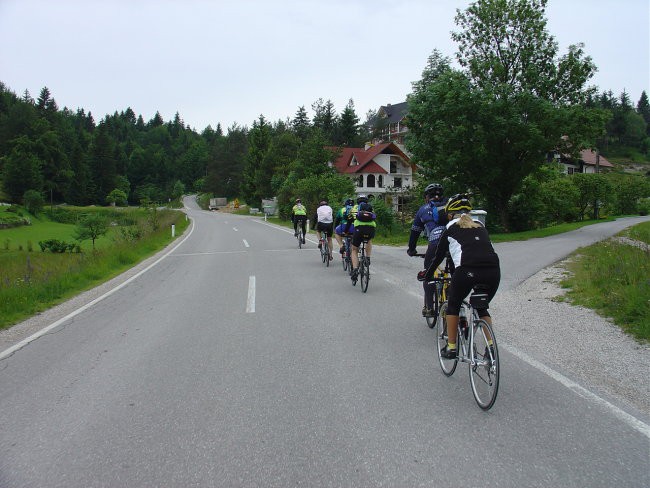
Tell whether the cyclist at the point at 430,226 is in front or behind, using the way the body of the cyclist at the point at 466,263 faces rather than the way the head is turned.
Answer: in front

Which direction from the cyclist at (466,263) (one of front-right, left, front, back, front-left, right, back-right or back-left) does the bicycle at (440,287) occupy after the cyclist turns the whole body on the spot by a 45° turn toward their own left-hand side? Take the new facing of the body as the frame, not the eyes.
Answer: right

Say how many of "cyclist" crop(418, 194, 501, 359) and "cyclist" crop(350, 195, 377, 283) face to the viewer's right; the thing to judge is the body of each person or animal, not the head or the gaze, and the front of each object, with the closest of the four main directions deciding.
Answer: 0

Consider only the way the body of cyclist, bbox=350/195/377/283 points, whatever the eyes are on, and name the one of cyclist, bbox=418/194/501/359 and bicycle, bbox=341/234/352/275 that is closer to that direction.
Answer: the bicycle

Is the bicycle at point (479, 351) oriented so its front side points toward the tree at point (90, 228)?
yes

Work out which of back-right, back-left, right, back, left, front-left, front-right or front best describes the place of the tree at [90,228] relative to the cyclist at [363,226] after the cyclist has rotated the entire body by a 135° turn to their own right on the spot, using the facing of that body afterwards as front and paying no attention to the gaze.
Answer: back

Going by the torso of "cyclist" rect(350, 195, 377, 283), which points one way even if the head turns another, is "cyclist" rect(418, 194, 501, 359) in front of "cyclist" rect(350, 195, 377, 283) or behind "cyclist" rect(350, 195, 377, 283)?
behind

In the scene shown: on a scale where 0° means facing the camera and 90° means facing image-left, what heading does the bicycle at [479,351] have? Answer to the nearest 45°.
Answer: approximately 135°

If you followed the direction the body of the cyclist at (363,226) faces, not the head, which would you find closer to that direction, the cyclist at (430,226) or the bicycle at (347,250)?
the bicycle

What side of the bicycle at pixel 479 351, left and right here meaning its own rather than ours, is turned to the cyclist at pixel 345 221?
front

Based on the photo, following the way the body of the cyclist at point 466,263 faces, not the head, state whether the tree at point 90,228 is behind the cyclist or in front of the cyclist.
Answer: in front

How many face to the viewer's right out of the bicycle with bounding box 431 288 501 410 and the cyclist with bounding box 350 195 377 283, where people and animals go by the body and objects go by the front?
0

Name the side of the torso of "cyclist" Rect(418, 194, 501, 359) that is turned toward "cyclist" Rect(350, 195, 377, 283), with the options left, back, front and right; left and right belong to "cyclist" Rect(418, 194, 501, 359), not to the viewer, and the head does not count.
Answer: front

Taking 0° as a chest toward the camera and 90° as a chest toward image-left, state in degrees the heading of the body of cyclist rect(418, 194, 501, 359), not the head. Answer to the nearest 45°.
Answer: approximately 135°

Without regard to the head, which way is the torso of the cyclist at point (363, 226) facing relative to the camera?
away from the camera
